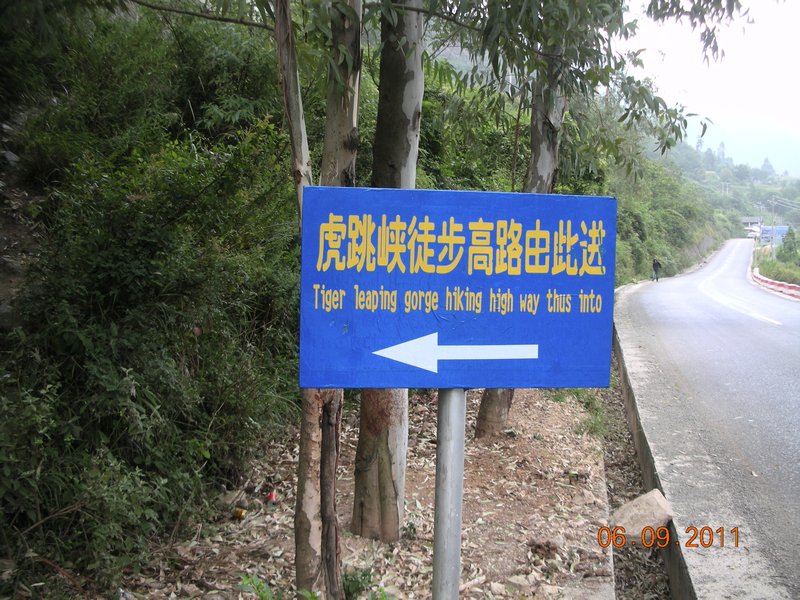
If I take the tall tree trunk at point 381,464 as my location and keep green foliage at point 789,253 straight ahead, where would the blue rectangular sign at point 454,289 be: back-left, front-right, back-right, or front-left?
back-right

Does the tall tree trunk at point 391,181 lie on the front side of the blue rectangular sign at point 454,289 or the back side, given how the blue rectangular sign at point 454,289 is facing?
on the back side

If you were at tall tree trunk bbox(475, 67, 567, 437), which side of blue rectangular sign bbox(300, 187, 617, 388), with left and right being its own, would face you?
back

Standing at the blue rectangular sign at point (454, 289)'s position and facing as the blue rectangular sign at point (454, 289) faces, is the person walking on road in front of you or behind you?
behind

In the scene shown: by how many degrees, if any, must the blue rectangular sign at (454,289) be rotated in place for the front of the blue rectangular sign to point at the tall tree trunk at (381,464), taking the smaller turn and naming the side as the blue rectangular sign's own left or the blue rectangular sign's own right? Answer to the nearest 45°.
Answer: approximately 180°

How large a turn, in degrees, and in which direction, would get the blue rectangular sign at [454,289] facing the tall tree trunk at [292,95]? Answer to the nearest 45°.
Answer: approximately 135° to its right

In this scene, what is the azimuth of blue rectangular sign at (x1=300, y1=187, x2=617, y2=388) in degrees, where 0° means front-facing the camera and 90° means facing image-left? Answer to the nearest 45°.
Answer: approximately 0°
